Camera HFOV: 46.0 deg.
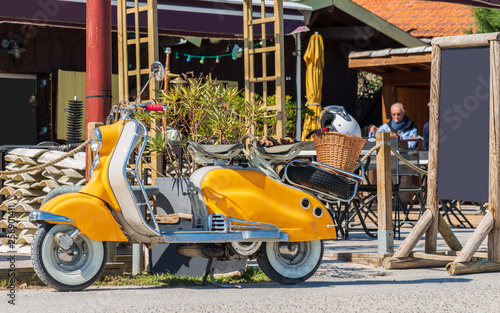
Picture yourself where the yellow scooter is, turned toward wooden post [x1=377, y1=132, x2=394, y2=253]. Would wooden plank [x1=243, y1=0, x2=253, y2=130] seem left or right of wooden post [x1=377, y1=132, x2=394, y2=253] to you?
left

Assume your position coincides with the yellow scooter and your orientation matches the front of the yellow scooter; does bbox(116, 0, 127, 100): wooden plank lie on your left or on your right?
on your right

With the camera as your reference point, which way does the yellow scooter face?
facing to the left of the viewer

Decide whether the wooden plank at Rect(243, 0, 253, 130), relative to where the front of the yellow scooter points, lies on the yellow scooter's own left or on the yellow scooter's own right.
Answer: on the yellow scooter's own right

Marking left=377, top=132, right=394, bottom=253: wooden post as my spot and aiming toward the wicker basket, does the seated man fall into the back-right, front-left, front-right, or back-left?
back-right

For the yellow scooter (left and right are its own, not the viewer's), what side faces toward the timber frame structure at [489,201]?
back

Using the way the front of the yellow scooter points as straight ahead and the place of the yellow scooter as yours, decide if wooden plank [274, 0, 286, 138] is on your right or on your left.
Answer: on your right

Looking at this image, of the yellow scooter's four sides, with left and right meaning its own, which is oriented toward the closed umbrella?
right

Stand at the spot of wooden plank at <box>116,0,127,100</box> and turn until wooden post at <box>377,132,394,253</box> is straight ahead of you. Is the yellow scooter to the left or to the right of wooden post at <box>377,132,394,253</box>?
right

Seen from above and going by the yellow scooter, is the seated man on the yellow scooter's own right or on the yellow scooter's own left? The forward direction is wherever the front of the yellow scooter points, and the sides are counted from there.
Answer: on the yellow scooter's own right

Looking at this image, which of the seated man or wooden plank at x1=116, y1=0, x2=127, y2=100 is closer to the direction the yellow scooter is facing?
the wooden plank
